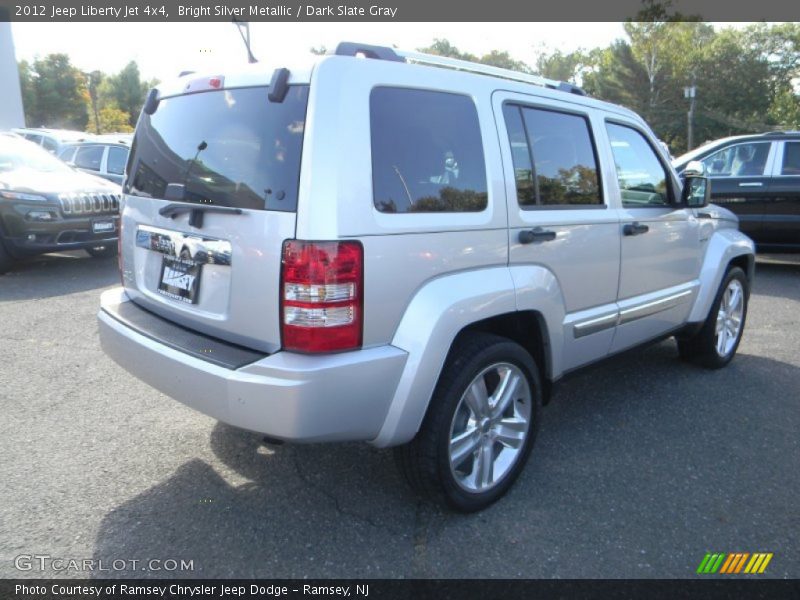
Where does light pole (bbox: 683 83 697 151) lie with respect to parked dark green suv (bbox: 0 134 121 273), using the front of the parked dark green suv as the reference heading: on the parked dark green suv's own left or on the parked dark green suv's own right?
on the parked dark green suv's own left

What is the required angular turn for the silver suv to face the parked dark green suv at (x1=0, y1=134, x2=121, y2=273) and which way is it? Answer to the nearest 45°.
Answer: approximately 90° to its left

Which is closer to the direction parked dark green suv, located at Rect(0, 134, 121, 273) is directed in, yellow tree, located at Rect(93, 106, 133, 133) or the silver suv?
the silver suv

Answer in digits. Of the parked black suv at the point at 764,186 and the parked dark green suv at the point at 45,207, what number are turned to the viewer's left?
1

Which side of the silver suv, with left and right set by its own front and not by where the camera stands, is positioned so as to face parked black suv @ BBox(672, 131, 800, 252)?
front

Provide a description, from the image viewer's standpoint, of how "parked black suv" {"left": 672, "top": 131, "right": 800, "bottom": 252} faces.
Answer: facing to the left of the viewer

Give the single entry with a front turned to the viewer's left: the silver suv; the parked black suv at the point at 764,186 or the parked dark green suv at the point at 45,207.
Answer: the parked black suv at the point at 764,186

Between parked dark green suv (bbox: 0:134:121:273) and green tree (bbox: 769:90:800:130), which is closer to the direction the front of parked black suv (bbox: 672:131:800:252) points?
the parked dark green suv

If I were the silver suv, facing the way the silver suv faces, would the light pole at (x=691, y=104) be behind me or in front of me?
in front

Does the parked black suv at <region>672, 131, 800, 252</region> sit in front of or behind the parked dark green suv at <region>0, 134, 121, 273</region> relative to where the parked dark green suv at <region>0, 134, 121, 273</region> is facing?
in front

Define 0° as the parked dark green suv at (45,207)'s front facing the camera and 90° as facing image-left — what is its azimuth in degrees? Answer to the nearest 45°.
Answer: approximately 315°

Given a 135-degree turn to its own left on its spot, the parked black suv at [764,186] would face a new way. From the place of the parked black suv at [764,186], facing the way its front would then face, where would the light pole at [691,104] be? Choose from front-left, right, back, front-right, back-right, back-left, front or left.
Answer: back-left

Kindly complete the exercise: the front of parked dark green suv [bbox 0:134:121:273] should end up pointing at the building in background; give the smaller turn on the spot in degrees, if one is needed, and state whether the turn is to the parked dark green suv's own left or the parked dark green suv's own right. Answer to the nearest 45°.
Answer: approximately 135° to the parked dark green suv's own left

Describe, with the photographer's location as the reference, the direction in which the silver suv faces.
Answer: facing away from the viewer and to the right of the viewer

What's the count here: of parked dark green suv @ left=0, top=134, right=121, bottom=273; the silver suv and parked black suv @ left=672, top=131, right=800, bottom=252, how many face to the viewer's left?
1
